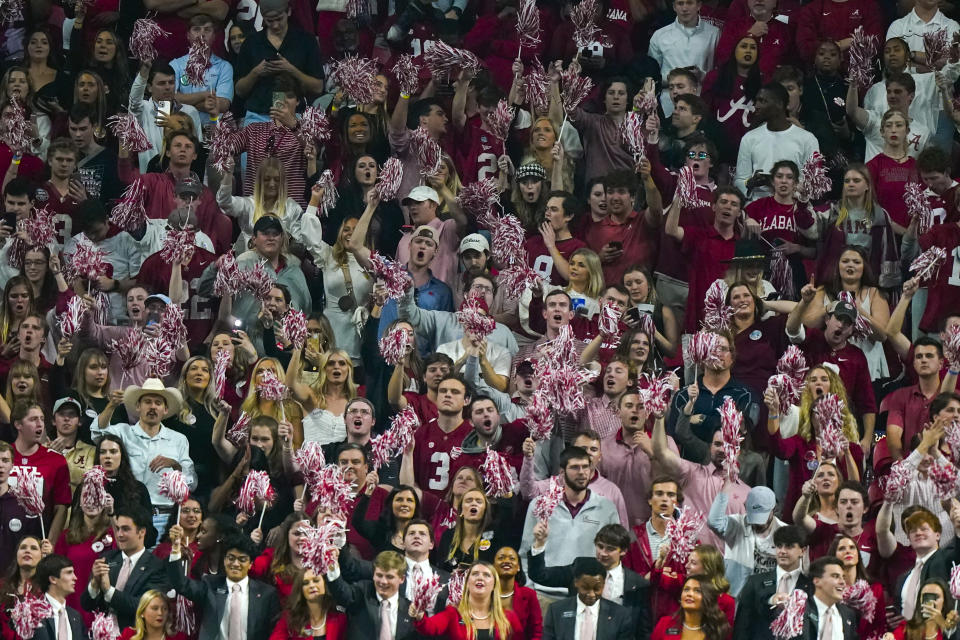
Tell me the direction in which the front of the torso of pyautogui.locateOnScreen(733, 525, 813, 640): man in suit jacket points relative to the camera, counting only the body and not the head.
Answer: toward the camera

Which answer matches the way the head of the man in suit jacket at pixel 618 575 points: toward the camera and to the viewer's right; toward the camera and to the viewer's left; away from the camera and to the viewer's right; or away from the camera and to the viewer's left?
toward the camera and to the viewer's left

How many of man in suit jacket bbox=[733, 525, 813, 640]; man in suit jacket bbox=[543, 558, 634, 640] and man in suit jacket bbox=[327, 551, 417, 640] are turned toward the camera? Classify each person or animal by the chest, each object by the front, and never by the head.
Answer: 3

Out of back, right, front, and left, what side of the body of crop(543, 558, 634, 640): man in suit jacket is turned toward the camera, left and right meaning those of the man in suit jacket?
front

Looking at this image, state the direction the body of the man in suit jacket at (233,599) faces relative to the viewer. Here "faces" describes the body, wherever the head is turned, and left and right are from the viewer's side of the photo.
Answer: facing the viewer

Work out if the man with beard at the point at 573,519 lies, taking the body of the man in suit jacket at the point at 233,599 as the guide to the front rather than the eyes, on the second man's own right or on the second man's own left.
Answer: on the second man's own left

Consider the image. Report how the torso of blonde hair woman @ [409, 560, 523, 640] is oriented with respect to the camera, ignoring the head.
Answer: toward the camera

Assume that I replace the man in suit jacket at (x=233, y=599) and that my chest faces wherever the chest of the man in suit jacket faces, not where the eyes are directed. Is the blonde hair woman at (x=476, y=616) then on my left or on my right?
on my left

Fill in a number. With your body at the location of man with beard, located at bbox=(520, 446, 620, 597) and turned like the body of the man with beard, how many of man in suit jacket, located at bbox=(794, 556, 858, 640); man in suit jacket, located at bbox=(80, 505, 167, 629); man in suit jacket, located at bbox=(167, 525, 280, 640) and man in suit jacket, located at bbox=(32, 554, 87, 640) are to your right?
3

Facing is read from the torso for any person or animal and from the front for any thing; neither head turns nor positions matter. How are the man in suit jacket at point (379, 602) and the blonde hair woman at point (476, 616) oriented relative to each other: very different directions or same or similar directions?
same or similar directions

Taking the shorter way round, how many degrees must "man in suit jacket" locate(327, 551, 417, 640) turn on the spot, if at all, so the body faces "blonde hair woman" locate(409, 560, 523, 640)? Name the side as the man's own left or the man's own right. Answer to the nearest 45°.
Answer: approximately 90° to the man's own left

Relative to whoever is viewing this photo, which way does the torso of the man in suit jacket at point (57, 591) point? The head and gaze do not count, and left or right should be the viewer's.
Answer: facing the viewer and to the right of the viewer

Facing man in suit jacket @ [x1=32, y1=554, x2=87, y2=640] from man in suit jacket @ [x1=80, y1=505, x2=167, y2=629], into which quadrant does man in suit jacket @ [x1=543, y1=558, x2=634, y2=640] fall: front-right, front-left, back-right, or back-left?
back-left

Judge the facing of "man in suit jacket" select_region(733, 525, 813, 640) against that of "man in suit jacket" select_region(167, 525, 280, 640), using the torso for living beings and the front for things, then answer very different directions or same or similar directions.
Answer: same or similar directions

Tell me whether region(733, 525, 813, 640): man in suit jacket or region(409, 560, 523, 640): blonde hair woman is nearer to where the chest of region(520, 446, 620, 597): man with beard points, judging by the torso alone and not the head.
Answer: the blonde hair woman
